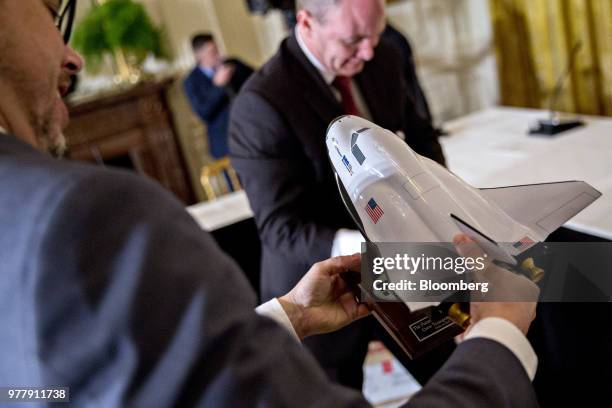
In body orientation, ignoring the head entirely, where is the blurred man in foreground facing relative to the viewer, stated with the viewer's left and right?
facing away from the viewer and to the right of the viewer

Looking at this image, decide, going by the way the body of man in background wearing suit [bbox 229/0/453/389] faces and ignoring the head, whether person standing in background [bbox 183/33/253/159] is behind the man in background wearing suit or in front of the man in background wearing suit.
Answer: behind

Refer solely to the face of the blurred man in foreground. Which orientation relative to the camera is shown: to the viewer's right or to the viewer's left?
to the viewer's right

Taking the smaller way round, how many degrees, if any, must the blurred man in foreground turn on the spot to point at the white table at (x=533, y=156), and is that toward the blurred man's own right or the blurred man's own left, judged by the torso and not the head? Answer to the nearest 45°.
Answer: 0° — they already face it

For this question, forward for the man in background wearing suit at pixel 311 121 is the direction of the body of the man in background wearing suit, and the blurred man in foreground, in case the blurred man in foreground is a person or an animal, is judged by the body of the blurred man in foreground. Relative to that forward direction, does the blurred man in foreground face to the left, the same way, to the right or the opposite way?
to the left
